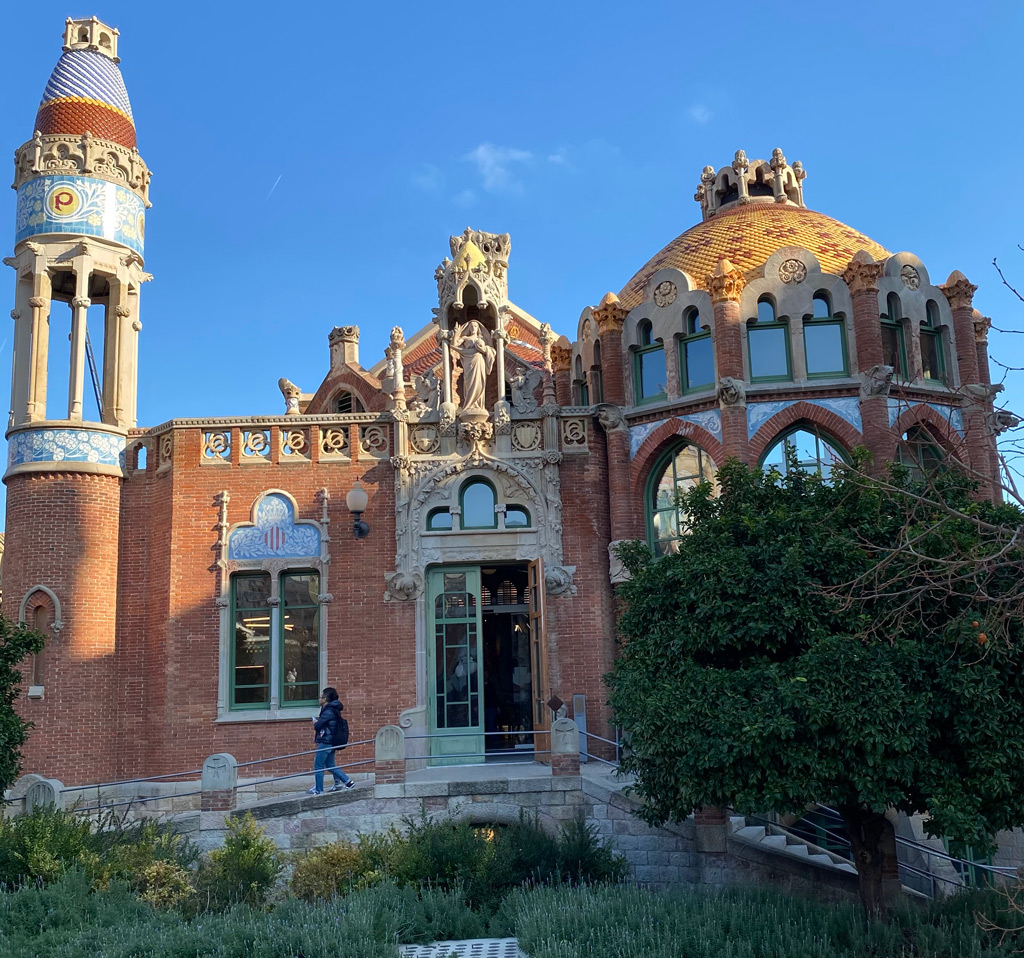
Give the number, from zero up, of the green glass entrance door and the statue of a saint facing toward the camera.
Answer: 2

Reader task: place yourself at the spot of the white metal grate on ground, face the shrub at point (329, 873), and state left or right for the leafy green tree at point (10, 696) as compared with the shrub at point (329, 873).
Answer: left

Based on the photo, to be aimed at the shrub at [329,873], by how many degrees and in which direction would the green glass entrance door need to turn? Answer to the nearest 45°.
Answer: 0° — it already faces it

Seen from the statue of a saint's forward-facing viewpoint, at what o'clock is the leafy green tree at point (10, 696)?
The leafy green tree is roughly at 2 o'clock from the statue of a saint.

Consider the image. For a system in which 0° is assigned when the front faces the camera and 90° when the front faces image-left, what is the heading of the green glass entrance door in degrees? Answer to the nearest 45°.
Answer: approximately 0°

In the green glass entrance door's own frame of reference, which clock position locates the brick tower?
The brick tower is roughly at 3 o'clock from the green glass entrance door.

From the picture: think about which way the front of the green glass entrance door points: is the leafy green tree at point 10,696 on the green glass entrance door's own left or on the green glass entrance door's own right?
on the green glass entrance door's own right
